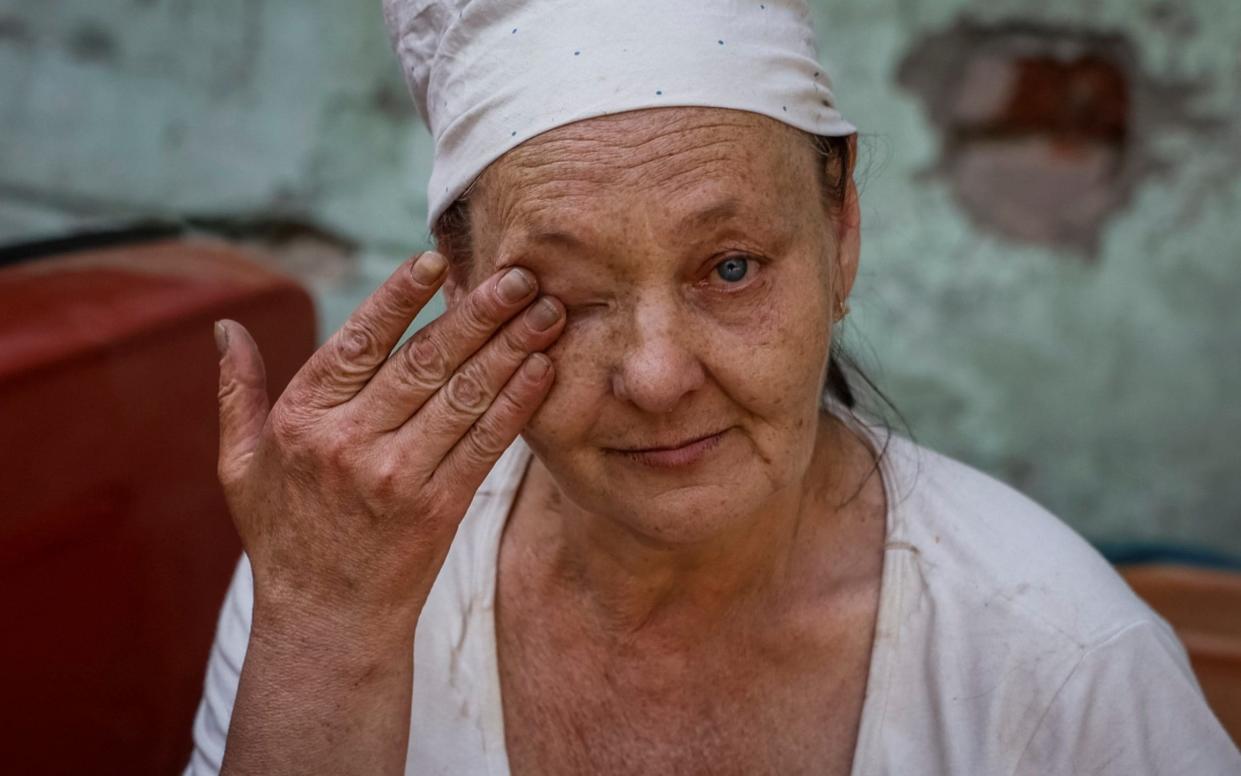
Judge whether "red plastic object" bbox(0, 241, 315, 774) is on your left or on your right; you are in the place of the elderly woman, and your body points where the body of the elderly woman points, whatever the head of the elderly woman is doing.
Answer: on your right

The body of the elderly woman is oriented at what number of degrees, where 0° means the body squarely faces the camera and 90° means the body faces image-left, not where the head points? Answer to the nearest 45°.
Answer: approximately 0°

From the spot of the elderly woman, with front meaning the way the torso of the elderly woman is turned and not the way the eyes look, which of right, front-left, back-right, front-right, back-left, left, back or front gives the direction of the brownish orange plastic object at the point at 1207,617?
back-left
